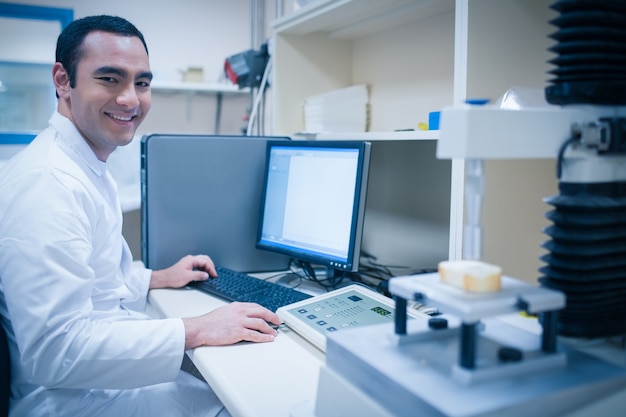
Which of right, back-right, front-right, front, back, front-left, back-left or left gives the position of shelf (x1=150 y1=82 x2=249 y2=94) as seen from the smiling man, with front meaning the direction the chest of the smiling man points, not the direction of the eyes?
left

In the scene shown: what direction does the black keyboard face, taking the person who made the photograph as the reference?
facing the viewer and to the left of the viewer

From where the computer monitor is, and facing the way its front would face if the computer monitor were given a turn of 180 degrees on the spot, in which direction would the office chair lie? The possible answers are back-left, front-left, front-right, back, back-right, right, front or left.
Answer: back

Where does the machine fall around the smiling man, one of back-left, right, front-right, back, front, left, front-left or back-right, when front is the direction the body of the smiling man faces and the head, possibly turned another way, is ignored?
front-right

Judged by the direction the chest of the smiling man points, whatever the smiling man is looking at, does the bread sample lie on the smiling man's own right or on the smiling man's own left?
on the smiling man's own right

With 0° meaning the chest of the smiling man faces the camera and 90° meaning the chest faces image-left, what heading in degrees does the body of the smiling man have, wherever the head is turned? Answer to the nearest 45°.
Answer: approximately 270°

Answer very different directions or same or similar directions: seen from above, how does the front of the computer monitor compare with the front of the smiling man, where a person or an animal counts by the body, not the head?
very different directions

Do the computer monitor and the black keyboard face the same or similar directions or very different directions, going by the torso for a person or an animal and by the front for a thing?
same or similar directions

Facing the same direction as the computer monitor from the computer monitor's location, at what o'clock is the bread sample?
The bread sample is roughly at 10 o'clock from the computer monitor.

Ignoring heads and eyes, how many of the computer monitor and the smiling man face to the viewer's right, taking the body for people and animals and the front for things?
1

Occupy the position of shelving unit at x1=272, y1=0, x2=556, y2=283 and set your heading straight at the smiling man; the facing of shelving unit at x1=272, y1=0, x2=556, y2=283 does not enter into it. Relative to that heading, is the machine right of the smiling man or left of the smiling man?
left
